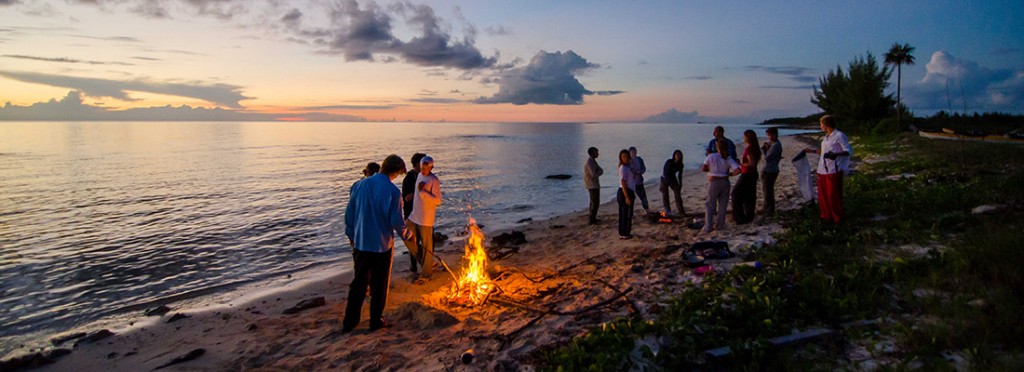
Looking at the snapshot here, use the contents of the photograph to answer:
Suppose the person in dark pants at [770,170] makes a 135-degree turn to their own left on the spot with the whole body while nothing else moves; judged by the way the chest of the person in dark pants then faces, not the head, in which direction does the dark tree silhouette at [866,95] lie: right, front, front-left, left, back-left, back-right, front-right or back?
back-left

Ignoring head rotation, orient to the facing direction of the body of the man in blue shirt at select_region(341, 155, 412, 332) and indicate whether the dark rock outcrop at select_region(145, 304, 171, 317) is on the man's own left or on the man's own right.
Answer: on the man's own left

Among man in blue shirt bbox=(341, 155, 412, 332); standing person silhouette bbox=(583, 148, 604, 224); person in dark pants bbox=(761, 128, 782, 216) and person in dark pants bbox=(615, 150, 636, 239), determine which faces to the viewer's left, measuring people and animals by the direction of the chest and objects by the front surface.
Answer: person in dark pants bbox=(761, 128, 782, 216)

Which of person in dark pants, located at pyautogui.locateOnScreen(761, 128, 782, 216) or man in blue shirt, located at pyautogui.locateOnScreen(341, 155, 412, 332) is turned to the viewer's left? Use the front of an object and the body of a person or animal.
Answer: the person in dark pants

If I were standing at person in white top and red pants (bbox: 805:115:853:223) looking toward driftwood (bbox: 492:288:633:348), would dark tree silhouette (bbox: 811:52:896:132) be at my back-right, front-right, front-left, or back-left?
back-right

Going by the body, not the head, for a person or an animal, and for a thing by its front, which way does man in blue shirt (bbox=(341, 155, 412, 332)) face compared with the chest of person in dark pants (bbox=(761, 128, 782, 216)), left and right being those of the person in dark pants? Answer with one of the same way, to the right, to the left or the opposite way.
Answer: to the right
